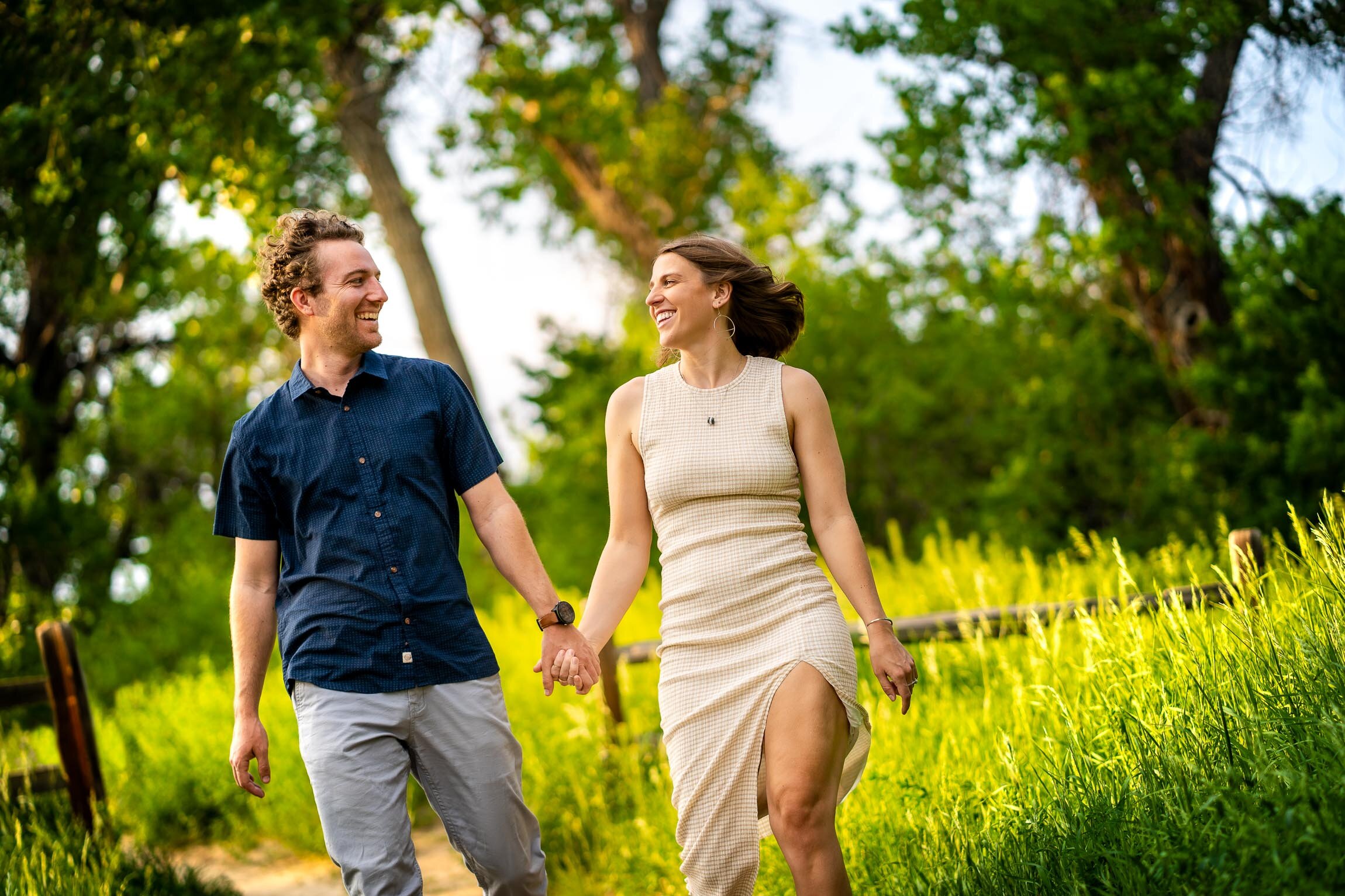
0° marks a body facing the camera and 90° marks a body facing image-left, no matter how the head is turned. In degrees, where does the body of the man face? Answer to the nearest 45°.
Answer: approximately 0°

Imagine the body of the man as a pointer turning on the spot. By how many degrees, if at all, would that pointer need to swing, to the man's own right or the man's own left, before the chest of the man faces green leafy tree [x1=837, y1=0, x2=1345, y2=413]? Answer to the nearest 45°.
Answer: approximately 135° to the man's own left

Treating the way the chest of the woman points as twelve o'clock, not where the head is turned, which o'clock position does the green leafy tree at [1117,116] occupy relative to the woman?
The green leafy tree is roughly at 7 o'clock from the woman.

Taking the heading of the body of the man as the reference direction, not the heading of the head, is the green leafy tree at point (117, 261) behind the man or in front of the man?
behind

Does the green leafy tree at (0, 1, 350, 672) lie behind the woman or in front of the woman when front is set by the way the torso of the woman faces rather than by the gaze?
behind

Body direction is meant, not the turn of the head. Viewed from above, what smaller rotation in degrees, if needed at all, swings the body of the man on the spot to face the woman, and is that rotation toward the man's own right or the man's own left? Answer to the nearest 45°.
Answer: approximately 90° to the man's own left

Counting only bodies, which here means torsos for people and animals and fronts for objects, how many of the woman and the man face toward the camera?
2
